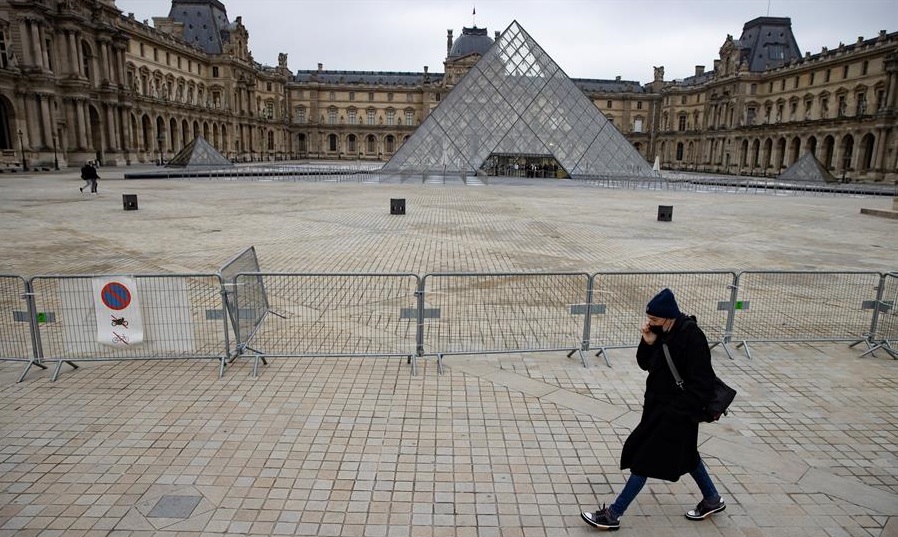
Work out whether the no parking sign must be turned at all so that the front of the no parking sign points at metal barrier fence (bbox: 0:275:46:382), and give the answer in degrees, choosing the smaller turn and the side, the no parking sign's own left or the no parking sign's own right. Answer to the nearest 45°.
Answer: approximately 135° to the no parking sign's own right

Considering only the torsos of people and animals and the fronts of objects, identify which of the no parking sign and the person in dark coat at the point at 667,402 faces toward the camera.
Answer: the no parking sign

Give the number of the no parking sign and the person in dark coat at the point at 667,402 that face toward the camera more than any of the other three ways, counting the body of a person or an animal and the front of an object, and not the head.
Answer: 1

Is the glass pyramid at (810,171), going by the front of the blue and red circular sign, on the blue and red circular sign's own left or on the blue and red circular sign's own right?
on the blue and red circular sign's own left

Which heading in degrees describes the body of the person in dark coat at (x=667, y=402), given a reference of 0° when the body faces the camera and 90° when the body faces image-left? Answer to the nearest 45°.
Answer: approximately 90°

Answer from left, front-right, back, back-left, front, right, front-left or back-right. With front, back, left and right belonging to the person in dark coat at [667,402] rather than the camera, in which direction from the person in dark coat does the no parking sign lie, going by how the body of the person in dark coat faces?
front

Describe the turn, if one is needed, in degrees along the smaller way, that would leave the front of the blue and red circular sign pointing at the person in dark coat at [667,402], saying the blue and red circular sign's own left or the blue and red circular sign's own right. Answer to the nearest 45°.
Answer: approximately 45° to the blue and red circular sign's own left

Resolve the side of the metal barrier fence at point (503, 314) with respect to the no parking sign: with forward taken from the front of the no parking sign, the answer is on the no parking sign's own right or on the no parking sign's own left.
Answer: on the no parking sign's own left

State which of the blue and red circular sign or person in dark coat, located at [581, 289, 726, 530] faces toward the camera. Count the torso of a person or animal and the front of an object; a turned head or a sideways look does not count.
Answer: the blue and red circular sign

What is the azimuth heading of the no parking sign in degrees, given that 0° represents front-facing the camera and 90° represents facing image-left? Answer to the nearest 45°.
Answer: approximately 0°

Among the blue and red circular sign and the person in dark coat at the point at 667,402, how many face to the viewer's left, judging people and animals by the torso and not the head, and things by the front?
1

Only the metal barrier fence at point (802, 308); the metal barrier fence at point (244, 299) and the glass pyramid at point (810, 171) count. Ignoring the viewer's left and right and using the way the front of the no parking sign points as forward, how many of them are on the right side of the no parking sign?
0
